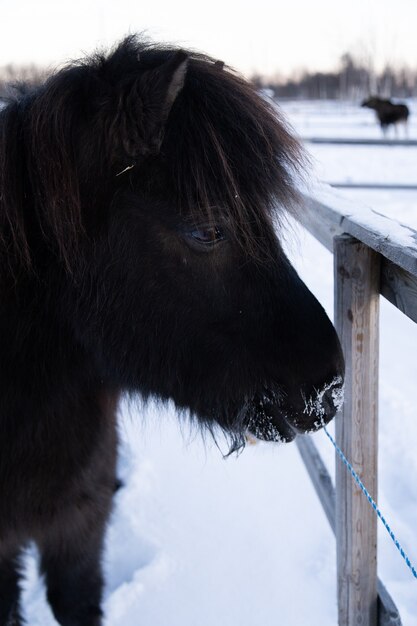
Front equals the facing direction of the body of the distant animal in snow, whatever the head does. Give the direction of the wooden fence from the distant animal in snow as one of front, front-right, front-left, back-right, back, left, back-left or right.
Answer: left

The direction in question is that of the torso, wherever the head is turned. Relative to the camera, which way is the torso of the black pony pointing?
to the viewer's right

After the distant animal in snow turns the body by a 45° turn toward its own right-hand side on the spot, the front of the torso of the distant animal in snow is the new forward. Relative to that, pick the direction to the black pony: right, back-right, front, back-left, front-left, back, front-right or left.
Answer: back-left

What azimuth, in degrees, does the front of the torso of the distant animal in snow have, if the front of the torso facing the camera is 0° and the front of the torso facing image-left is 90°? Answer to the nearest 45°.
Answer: approximately 90°
